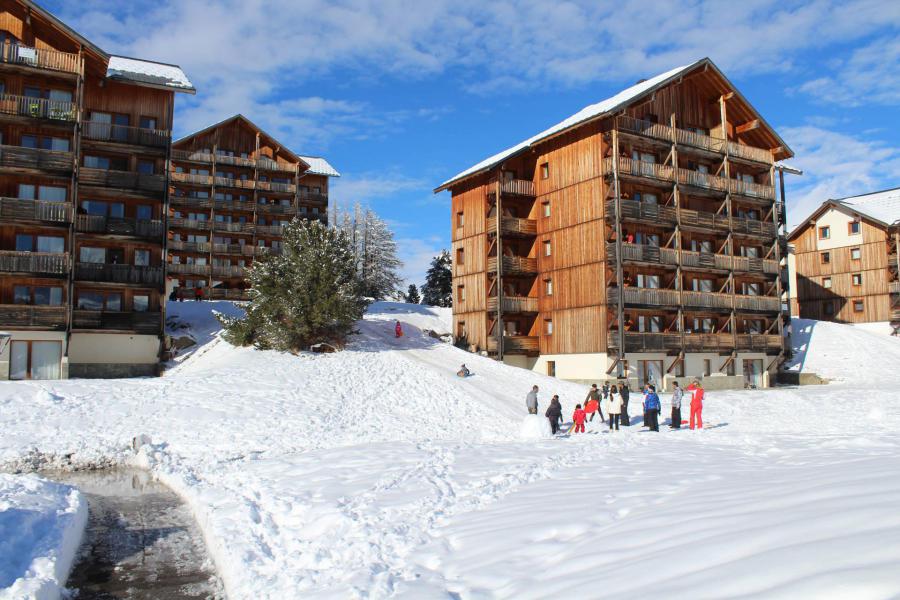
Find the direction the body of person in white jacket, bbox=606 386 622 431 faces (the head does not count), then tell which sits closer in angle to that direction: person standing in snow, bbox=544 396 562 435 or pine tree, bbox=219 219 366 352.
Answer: the pine tree

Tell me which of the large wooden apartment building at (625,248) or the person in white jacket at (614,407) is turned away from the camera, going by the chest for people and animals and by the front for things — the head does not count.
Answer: the person in white jacket

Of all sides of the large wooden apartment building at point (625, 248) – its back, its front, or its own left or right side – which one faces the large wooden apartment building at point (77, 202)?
right

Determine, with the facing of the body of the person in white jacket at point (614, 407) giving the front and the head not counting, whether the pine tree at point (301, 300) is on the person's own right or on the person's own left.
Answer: on the person's own left

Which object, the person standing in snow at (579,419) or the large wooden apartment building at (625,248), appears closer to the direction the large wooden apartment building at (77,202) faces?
the person standing in snow

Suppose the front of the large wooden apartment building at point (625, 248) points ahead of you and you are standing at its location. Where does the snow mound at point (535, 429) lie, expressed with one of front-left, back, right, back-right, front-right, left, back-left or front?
front-right

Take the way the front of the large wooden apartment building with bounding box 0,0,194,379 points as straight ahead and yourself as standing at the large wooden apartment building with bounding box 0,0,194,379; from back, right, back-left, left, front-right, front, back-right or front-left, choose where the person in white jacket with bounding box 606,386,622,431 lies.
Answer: front-left

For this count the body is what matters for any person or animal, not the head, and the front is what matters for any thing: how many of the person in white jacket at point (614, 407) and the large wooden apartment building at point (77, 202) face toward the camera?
1

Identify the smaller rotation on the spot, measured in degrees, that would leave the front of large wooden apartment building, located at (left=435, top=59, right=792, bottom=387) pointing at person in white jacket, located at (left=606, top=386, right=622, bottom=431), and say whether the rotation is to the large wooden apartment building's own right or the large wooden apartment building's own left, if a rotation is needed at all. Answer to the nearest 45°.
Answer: approximately 45° to the large wooden apartment building's own right

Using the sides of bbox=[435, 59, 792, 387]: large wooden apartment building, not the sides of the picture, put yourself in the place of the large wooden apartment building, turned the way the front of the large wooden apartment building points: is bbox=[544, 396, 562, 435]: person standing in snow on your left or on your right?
on your right

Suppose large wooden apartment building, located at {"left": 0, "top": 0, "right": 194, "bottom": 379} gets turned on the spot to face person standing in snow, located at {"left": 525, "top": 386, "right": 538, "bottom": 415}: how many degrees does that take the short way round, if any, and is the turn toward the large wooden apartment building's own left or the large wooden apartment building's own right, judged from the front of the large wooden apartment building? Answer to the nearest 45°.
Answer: approximately 45° to the large wooden apartment building's own left

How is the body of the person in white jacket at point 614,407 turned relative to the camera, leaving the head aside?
away from the camera

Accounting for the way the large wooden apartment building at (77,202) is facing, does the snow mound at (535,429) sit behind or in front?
in front

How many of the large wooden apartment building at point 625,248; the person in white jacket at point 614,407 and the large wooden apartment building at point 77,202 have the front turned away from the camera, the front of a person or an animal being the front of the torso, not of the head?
1

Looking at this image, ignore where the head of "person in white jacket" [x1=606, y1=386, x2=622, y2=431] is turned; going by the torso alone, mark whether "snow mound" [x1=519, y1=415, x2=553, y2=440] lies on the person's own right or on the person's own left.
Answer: on the person's own left

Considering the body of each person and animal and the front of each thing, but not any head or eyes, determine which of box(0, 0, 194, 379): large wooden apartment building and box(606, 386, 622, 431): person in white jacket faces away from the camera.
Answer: the person in white jacket
